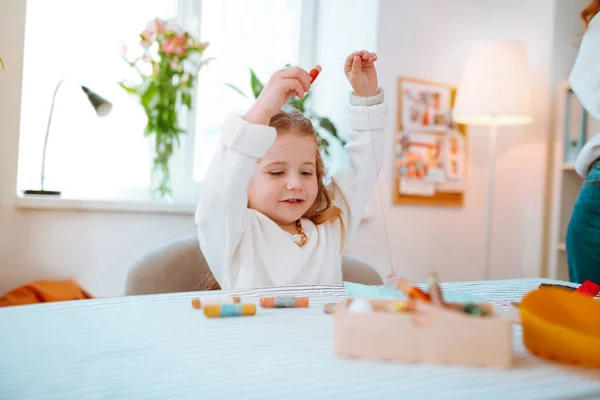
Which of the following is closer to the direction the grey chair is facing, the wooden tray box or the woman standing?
the wooden tray box

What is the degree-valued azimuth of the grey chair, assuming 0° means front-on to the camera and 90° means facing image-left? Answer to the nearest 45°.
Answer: approximately 0°

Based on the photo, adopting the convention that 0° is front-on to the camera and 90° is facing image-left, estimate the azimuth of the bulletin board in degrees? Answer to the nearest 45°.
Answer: approximately 315°

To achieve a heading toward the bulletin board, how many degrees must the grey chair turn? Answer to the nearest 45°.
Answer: approximately 135° to its left
